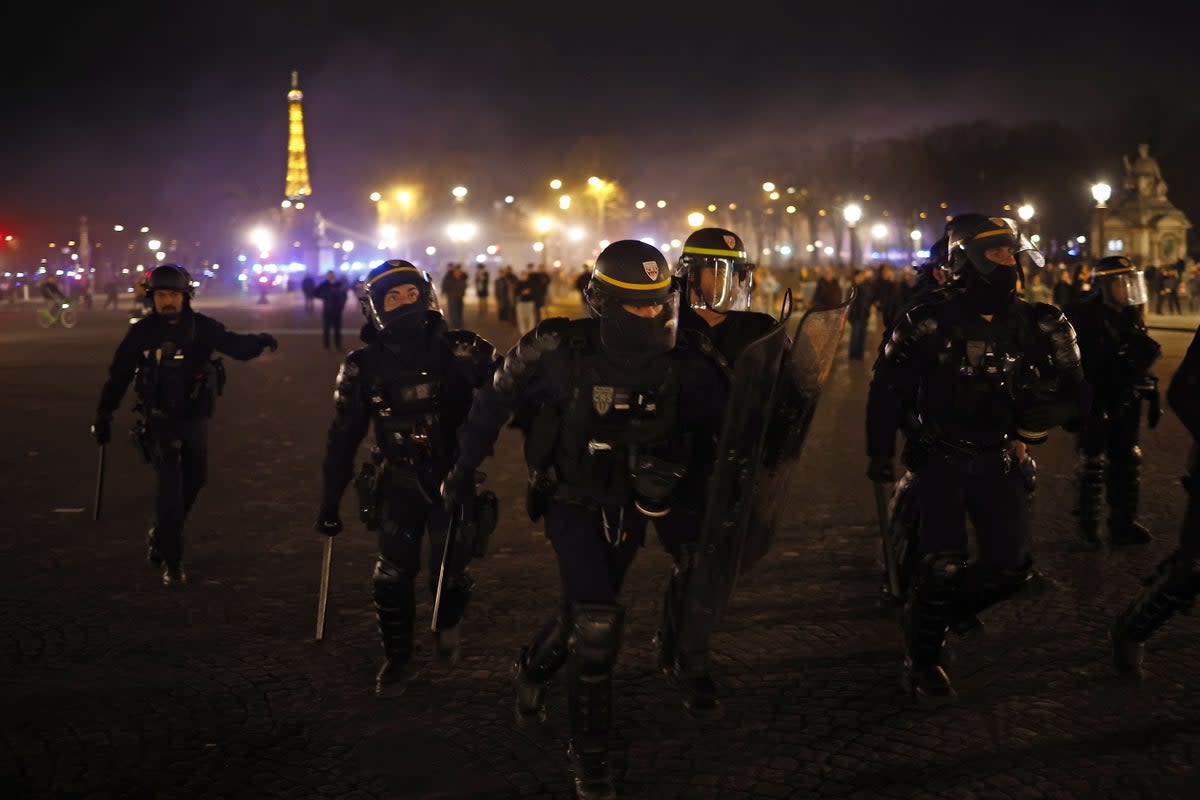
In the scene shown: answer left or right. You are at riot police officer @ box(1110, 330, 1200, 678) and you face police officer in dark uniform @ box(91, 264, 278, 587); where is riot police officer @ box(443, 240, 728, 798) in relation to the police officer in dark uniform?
left

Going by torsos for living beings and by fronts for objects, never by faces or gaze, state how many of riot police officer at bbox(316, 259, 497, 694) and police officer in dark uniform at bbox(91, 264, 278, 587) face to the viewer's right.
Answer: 0

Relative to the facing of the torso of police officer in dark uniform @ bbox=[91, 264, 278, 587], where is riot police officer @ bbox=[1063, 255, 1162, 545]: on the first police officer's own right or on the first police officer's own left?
on the first police officer's own left

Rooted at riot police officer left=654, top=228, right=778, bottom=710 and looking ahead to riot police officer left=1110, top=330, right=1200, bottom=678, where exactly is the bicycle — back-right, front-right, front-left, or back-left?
back-left

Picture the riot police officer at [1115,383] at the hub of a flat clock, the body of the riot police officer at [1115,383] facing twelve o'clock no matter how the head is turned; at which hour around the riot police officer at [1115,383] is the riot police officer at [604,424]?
the riot police officer at [604,424] is roughly at 2 o'clock from the riot police officer at [1115,383].

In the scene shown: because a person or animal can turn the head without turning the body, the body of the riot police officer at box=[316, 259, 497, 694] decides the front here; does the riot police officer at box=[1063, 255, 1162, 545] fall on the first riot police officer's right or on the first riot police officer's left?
on the first riot police officer's left

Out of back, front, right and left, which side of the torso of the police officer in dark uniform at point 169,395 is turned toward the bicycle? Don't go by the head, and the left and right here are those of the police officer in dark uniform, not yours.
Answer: back
